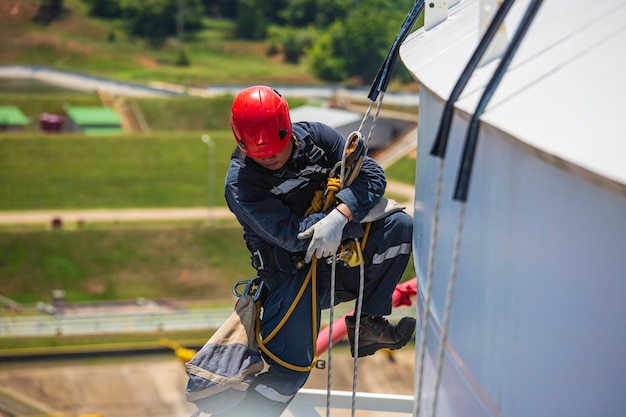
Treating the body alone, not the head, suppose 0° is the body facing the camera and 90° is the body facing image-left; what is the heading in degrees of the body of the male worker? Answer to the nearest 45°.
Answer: approximately 315°

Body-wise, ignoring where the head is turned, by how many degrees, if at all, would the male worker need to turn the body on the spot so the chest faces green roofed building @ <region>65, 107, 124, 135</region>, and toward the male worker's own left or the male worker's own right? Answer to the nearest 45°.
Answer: approximately 135° to the male worker's own left

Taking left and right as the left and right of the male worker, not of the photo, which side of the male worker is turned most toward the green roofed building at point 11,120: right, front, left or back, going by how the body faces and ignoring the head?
back
